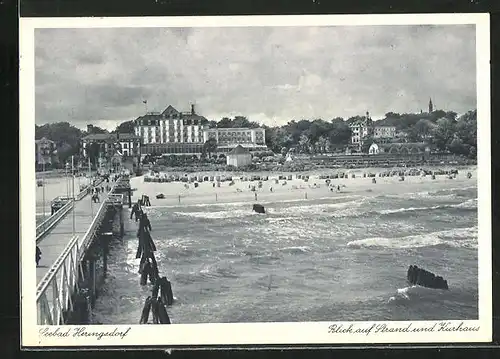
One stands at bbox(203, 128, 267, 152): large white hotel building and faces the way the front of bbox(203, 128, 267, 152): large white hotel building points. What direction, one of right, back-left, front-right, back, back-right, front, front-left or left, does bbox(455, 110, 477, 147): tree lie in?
left

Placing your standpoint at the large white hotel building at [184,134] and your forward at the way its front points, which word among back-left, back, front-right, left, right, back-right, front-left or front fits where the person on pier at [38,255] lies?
front

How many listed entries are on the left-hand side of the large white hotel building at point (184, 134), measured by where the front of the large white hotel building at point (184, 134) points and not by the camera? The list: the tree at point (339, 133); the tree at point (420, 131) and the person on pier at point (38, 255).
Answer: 2

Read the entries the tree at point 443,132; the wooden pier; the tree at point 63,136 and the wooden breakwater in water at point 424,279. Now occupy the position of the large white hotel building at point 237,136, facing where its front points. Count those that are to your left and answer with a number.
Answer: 1

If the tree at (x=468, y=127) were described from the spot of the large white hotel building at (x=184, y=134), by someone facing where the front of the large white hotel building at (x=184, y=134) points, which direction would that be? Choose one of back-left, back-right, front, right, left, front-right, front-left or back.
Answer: left

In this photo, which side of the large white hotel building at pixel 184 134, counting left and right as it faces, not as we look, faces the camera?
front

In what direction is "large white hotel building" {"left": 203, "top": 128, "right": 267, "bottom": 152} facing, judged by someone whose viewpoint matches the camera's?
facing the viewer

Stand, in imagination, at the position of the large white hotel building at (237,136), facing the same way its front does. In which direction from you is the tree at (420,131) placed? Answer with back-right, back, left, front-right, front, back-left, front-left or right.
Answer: left

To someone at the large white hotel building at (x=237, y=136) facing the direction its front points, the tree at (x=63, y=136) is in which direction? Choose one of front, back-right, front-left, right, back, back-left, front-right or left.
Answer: right
